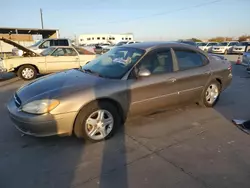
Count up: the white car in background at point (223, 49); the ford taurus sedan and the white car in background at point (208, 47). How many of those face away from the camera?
0

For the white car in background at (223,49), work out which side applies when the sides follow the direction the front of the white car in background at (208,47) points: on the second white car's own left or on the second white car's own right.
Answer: on the second white car's own left

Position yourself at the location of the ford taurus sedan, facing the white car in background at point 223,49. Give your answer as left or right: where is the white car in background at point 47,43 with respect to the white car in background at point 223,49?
left

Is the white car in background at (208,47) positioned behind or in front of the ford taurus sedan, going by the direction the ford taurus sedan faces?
behind

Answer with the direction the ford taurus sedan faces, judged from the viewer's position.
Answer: facing the viewer and to the left of the viewer

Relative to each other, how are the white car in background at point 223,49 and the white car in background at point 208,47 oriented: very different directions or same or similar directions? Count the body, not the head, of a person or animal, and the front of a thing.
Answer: same or similar directions

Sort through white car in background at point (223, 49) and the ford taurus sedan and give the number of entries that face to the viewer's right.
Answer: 0

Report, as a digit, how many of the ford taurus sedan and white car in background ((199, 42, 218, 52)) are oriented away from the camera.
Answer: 0

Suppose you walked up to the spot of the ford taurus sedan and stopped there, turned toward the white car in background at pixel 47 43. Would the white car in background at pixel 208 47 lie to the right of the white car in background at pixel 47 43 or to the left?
right

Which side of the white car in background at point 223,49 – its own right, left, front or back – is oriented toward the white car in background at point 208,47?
right

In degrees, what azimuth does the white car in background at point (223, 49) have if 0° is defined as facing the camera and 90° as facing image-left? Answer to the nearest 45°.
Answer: approximately 45°

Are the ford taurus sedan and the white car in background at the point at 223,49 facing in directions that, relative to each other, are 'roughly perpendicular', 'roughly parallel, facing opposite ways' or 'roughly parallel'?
roughly parallel

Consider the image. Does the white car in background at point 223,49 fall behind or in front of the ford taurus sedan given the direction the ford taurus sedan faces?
behind
